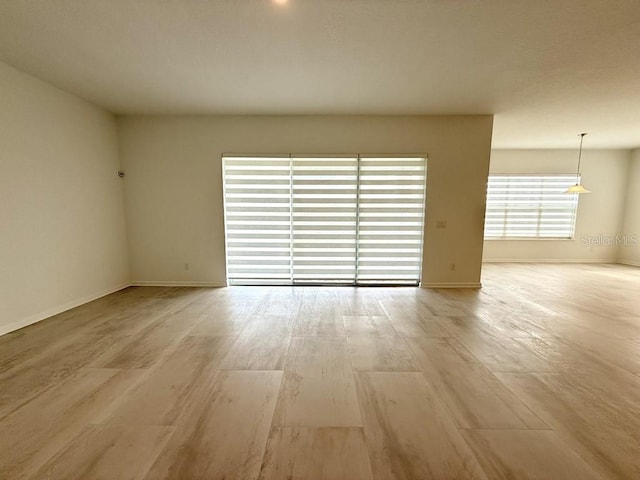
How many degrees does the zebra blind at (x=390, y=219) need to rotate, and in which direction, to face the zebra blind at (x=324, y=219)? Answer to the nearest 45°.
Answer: approximately 90° to its right

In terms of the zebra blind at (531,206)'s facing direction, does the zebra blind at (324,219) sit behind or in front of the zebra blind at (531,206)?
in front

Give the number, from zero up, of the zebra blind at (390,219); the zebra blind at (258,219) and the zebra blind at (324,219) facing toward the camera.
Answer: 3

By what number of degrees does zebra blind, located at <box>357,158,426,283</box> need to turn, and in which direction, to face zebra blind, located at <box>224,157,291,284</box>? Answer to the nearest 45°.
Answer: approximately 90° to its right

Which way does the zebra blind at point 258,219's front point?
toward the camera

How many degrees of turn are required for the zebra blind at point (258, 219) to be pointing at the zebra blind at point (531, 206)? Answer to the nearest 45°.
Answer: approximately 90° to its left

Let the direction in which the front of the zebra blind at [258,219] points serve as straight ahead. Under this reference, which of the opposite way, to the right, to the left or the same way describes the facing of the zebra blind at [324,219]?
the same way

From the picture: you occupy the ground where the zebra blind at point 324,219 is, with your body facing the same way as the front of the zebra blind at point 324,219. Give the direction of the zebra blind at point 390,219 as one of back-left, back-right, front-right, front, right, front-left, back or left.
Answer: left

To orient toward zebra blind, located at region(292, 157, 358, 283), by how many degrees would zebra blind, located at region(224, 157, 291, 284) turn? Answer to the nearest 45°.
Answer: approximately 90° to its left

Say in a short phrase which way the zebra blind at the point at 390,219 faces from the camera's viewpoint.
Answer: facing the viewer

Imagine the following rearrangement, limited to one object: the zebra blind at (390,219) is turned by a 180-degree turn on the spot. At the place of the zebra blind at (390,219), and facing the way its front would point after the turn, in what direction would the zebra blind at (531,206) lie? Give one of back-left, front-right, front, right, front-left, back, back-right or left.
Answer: front-right

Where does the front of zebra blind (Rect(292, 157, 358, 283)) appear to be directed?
toward the camera

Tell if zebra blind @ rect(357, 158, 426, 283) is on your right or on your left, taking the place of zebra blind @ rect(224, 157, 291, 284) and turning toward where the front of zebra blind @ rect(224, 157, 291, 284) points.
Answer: on your left

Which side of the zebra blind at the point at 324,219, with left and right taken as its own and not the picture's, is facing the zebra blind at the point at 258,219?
right

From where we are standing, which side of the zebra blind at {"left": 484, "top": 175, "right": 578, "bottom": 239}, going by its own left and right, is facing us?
front
